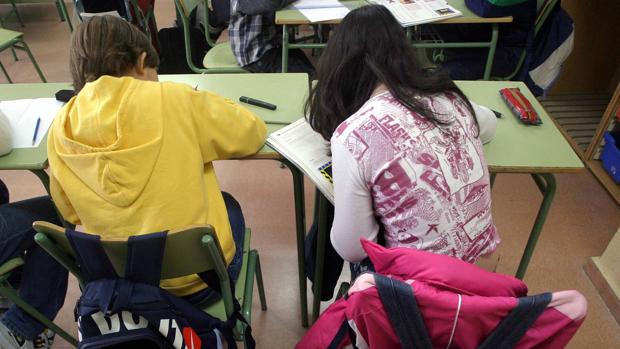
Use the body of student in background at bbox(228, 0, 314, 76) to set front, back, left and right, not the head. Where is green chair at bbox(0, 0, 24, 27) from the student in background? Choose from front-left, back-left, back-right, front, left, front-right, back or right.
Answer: back-left

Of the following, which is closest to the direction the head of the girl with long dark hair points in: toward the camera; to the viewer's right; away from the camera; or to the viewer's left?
away from the camera

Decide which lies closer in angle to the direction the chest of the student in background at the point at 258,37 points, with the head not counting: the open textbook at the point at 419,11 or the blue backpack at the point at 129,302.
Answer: the open textbook
